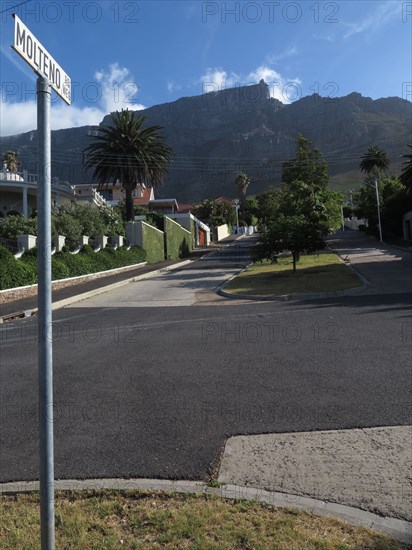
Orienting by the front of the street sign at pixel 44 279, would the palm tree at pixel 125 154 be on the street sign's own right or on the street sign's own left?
on the street sign's own left

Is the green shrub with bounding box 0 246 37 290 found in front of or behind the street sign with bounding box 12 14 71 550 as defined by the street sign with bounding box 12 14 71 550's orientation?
behind

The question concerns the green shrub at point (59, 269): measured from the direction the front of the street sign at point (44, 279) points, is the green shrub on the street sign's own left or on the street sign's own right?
on the street sign's own left

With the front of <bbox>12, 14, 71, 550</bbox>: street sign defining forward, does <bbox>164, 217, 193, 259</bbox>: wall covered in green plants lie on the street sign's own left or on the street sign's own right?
on the street sign's own left

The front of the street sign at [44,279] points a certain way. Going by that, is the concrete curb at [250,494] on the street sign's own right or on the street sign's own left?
on the street sign's own left

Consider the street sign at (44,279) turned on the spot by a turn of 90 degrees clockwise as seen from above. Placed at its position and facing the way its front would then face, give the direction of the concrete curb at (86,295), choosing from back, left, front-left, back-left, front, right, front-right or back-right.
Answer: back-right

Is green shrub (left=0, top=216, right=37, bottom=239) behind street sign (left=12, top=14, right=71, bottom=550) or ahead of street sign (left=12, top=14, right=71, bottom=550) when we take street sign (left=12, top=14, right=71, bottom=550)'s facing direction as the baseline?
behind

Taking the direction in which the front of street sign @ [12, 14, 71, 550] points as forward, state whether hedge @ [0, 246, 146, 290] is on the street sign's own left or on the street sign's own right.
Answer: on the street sign's own left

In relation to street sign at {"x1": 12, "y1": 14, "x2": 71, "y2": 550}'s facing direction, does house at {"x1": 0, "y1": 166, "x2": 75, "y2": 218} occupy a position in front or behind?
behind
